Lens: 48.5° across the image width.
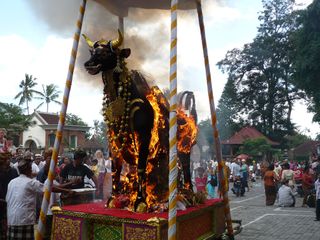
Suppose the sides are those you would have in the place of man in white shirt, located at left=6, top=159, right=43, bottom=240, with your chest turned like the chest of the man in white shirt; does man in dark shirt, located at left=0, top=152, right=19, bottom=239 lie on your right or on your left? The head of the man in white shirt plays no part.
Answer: on your left

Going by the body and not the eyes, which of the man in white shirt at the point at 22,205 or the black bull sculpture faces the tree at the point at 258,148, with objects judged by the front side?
the man in white shirt

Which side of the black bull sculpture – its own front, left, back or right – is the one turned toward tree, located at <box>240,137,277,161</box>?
back

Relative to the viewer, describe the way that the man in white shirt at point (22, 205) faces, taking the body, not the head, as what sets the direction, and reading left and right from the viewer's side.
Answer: facing away from the viewer and to the right of the viewer

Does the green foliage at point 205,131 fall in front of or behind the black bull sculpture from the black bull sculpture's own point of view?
behind

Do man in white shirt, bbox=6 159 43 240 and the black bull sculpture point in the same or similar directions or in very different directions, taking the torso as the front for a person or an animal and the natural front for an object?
very different directions

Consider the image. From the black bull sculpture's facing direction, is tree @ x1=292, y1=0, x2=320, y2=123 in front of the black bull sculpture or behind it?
behind

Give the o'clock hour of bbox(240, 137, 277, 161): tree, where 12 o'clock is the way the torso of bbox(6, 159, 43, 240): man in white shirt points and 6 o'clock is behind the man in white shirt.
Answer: The tree is roughly at 12 o'clock from the man in white shirt.

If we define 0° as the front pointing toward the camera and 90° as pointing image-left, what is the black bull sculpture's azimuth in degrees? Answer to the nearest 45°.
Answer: approximately 45°

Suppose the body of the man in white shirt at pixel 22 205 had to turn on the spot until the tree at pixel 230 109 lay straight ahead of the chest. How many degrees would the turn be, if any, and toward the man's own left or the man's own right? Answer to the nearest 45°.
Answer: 0° — they already face it

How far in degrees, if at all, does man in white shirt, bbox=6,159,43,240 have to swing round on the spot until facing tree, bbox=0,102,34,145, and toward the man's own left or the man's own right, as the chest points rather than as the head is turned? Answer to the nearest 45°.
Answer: approximately 45° to the man's own left

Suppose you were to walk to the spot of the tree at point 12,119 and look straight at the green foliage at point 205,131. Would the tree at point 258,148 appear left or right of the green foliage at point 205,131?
right
